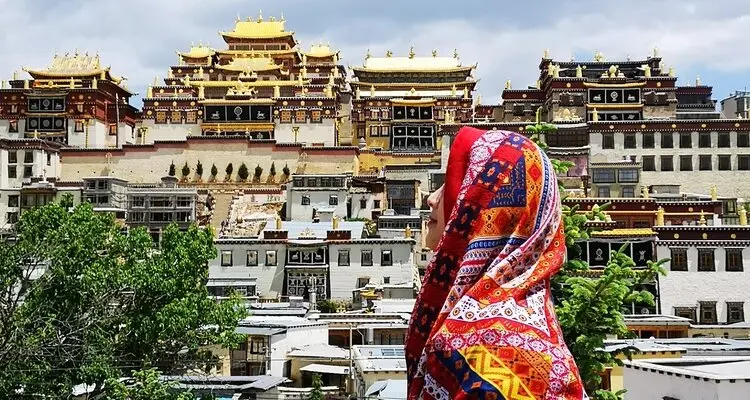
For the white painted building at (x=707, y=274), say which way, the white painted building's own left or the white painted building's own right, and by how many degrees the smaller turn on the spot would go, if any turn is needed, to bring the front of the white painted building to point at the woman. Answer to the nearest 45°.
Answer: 0° — it already faces them

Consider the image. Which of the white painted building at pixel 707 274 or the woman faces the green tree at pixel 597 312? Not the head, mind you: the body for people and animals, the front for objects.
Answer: the white painted building

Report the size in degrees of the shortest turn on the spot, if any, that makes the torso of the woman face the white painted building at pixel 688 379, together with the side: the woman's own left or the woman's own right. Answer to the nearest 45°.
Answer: approximately 90° to the woman's own right

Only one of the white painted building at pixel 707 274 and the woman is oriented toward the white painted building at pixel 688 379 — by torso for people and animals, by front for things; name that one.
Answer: the white painted building at pixel 707 274

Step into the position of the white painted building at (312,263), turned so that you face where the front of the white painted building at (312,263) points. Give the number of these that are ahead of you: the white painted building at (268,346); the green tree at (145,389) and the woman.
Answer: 3

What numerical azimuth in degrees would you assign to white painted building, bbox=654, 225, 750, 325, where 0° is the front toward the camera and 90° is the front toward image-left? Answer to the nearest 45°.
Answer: approximately 0°

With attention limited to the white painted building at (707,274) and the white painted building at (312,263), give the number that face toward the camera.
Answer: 2

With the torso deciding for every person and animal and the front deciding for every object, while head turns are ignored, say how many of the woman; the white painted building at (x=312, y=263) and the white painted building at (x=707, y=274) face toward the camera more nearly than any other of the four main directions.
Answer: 2

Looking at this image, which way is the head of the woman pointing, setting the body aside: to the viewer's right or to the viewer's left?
to the viewer's left

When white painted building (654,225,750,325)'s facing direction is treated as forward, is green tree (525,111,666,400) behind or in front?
in front
